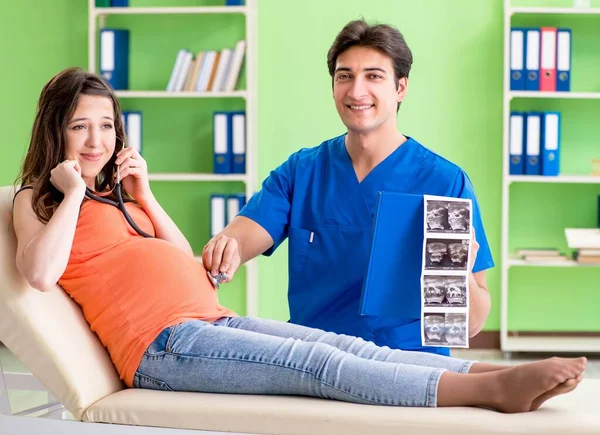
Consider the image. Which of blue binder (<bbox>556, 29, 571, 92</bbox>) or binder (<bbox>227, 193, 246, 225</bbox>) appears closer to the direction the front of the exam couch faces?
the blue binder

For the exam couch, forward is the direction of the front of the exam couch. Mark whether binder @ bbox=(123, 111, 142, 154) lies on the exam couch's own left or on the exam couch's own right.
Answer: on the exam couch's own left

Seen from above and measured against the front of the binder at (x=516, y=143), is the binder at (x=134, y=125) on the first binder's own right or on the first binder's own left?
on the first binder's own right

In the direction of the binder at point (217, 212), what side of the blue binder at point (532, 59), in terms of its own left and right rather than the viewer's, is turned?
right

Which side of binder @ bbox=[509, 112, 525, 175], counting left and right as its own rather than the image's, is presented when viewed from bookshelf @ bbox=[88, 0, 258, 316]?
right

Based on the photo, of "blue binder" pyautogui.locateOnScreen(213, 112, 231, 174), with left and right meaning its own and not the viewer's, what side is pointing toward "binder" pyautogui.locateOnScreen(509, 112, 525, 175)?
left

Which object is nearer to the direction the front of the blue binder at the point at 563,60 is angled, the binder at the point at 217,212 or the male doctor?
the male doctor

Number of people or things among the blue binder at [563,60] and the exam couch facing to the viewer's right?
1

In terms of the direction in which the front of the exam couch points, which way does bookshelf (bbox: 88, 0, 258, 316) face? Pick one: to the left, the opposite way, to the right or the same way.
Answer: to the right

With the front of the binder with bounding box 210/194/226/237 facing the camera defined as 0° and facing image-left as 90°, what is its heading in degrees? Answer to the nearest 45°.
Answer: approximately 0°

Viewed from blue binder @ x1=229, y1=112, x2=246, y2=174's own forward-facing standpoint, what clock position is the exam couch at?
The exam couch is roughly at 12 o'clock from the blue binder.

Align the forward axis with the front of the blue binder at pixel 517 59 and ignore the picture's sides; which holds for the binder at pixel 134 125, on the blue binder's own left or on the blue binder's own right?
on the blue binder's own right
